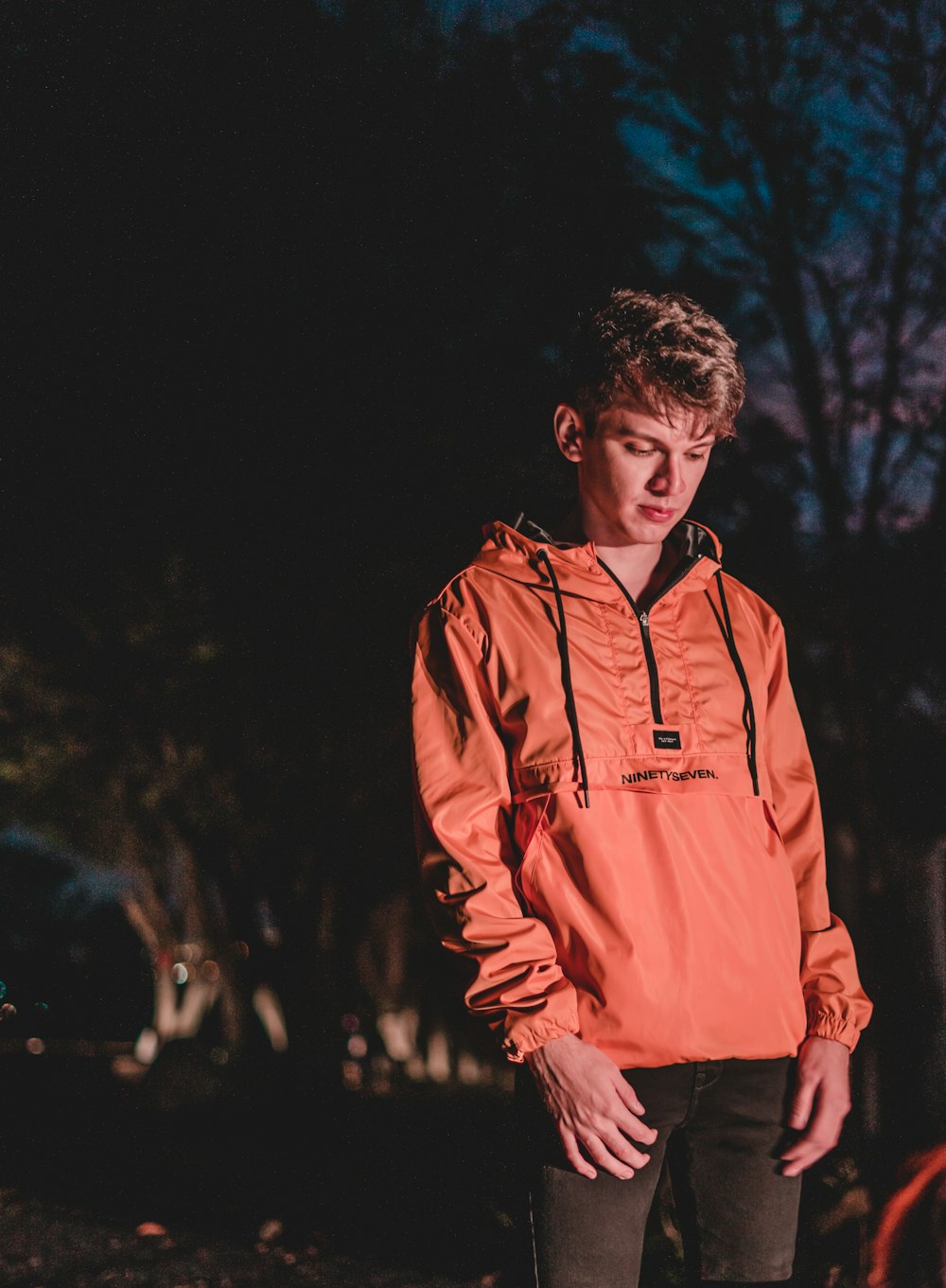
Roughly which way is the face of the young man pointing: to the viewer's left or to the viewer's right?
to the viewer's right

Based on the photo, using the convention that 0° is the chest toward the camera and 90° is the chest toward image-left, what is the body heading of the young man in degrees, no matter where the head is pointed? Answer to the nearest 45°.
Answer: approximately 315°
